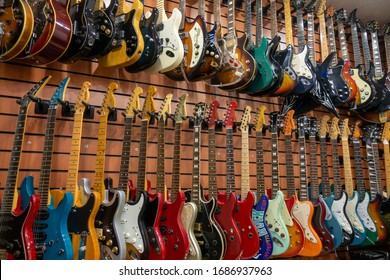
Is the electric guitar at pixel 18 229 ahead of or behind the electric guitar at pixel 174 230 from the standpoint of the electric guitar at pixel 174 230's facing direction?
ahead

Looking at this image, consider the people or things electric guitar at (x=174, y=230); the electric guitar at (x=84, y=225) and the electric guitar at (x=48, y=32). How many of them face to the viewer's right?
0

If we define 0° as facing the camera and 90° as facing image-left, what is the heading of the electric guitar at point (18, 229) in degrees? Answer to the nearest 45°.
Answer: approximately 45°

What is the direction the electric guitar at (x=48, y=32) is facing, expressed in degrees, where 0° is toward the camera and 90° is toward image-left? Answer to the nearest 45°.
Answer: approximately 45°

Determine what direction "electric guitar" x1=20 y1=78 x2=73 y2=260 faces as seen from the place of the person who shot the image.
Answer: facing the viewer and to the left of the viewer
